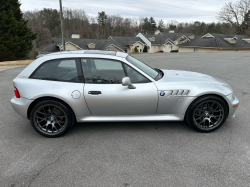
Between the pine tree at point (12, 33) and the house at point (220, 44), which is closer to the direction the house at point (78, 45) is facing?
the pine tree

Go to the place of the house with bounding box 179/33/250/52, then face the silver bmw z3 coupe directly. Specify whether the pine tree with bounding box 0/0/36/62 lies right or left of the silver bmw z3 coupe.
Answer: right

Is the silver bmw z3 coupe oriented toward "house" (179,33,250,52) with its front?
no

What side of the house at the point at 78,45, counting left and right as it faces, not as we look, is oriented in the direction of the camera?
front

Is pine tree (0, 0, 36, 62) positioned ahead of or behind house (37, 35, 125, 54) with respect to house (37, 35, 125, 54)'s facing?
ahead

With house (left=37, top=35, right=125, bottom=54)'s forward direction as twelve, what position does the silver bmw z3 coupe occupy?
The silver bmw z3 coupe is roughly at 12 o'clock from the house.

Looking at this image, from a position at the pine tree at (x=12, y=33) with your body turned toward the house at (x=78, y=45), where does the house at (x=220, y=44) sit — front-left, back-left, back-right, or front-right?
front-right

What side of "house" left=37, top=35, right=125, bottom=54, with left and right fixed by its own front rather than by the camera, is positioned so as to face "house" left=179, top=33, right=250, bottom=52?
left

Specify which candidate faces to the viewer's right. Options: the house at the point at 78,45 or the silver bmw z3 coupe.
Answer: the silver bmw z3 coupe

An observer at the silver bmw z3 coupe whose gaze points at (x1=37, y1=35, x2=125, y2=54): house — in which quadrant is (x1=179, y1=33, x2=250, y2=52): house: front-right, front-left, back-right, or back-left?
front-right

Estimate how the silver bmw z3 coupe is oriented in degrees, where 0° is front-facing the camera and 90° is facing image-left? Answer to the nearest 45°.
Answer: approximately 270°

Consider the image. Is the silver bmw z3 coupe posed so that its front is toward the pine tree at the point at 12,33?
no

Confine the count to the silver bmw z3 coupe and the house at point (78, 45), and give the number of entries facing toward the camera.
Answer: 1

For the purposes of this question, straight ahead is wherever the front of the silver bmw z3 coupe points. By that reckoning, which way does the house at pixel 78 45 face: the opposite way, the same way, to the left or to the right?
to the right

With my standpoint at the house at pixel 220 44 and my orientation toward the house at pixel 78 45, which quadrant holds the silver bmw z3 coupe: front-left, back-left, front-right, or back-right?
front-left

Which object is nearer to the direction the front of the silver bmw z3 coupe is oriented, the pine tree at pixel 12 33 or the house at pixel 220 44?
the house
